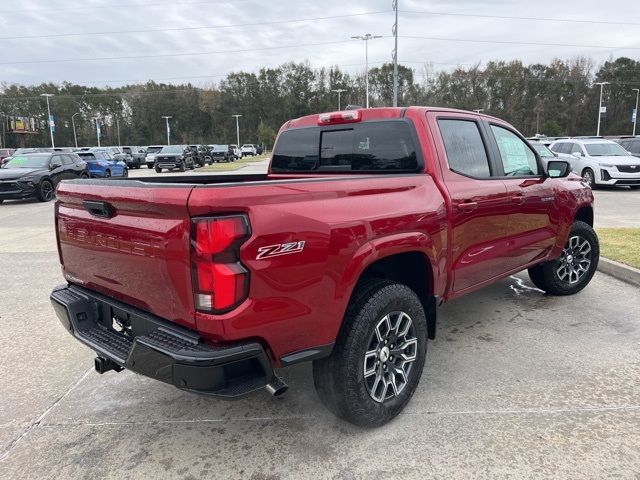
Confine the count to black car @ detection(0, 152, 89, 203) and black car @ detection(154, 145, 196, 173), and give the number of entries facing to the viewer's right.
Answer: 0

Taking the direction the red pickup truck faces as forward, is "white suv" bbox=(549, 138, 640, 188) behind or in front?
in front

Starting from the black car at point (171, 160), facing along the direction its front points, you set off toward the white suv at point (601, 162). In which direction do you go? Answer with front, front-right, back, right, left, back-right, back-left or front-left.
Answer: left

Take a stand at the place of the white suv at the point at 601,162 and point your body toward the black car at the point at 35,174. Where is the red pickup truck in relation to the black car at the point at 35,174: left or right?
left

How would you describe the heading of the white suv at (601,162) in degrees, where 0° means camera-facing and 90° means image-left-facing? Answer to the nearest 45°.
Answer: approximately 315°

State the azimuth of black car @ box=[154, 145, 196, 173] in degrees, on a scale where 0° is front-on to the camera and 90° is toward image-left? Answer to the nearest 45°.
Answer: approximately 45°

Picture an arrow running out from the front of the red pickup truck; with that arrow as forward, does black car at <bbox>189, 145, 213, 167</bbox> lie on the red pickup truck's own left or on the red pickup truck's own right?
on the red pickup truck's own left

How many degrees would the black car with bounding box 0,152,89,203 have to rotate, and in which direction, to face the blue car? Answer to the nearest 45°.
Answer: approximately 135° to its right

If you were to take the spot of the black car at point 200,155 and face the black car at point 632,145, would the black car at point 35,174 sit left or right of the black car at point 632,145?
right

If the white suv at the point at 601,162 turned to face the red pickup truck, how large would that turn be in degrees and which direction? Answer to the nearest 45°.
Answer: approximately 45° to its right

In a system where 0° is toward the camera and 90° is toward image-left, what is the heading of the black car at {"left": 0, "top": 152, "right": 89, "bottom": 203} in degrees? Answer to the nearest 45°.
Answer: approximately 45°

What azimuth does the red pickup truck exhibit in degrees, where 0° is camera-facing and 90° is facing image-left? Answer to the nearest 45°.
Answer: approximately 225°

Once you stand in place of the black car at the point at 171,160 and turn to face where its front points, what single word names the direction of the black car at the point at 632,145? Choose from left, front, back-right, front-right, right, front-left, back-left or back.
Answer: left

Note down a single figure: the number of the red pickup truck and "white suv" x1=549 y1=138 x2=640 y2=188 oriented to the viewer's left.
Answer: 0

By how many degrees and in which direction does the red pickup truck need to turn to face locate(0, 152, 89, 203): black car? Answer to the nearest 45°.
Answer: approximately 90° to its left
